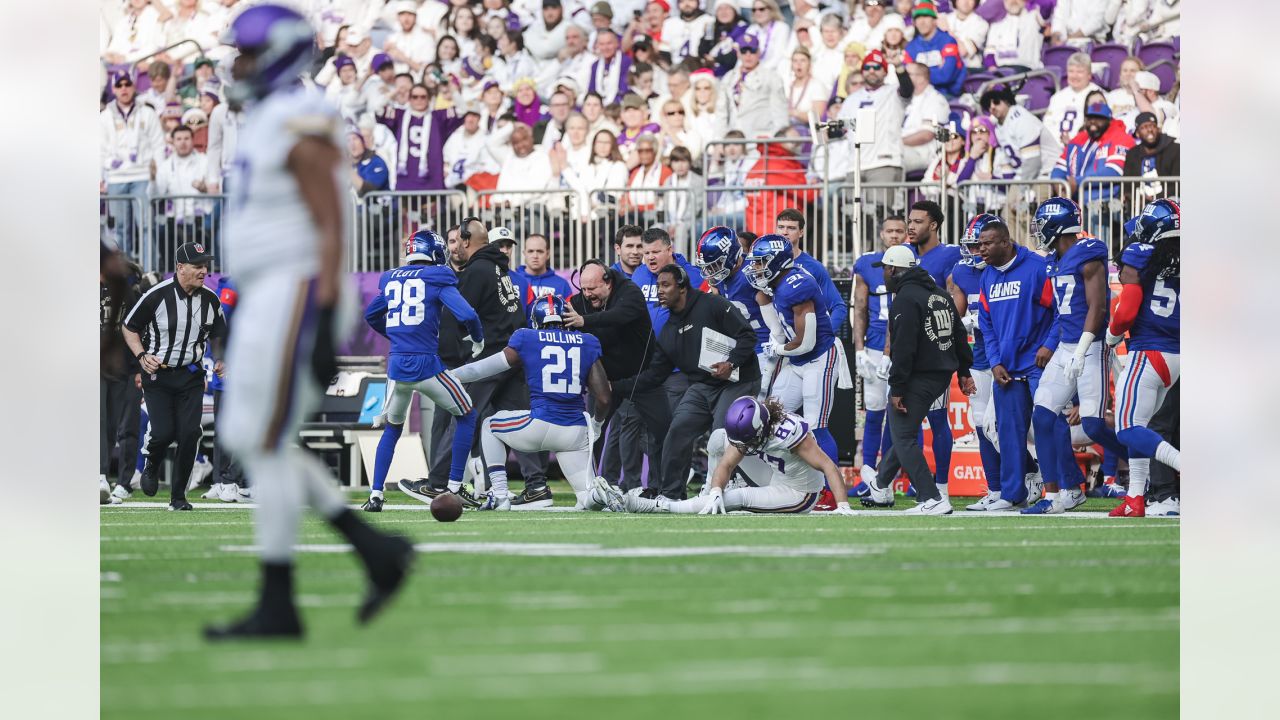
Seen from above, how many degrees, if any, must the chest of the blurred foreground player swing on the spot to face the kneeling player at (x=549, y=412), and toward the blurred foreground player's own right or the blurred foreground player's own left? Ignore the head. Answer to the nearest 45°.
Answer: approximately 90° to the blurred foreground player's own right

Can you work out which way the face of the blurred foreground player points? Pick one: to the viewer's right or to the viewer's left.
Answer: to the viewer's left

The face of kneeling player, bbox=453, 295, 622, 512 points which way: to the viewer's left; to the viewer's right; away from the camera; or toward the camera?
away from the camera
